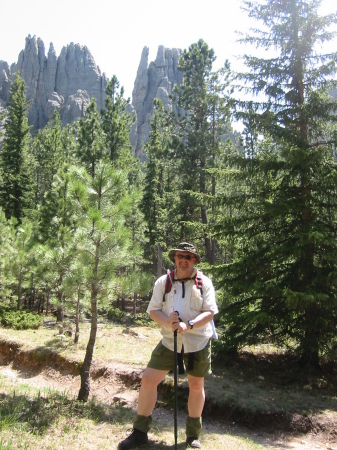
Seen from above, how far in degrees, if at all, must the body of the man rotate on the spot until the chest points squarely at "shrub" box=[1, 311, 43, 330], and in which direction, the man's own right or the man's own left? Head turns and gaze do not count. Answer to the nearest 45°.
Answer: approximately 135° to the man's own right

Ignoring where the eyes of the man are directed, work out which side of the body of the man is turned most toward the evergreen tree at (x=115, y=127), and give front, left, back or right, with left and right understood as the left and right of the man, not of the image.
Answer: back

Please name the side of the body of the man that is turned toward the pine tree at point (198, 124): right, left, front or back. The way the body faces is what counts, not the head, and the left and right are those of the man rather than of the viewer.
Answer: back

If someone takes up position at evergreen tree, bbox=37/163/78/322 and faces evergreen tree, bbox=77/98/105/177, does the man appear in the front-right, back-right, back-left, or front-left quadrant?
back-right

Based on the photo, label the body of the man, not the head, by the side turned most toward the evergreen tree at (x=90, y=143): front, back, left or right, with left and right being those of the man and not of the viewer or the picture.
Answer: back

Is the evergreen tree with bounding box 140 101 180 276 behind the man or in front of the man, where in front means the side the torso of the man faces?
behind

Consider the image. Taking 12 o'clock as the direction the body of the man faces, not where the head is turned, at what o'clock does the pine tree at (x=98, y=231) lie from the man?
The pine tree is roughly at 5 o'clock from the man.

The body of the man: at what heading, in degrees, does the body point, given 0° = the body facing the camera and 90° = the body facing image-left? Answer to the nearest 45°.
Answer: approximately 0°

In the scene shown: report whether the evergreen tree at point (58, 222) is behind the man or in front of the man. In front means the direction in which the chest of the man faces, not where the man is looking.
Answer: behind
